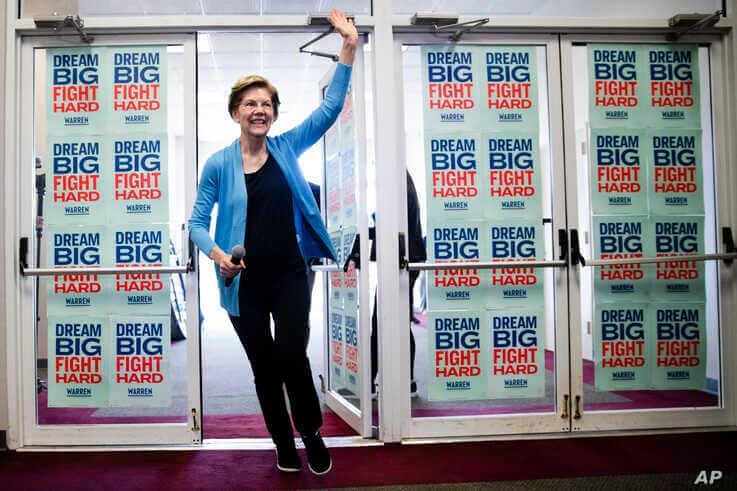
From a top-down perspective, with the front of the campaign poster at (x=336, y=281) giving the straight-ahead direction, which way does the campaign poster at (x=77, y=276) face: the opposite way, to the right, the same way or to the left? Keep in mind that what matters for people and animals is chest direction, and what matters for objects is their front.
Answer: to the left

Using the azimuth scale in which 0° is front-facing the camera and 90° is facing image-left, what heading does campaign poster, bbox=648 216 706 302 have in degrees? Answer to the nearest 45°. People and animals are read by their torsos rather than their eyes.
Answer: approximately 0°

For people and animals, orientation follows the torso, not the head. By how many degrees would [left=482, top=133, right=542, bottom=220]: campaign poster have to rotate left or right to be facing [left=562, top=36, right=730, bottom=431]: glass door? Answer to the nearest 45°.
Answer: approximately 90° to its left

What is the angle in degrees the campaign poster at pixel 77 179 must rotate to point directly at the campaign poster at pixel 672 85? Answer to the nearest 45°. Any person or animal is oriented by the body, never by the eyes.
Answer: approximately 45° to its left

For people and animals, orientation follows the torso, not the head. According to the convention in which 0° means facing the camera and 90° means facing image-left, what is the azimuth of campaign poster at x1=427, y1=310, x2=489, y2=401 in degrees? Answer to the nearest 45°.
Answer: approximately 0°

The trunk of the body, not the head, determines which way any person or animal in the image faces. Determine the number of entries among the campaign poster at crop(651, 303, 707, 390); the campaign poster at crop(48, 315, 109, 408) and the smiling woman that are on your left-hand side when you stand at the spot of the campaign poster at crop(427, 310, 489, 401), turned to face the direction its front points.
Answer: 1

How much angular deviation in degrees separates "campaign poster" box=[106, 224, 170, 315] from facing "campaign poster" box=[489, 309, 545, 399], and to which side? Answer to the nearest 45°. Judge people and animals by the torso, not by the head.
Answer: approximately 90° to its left

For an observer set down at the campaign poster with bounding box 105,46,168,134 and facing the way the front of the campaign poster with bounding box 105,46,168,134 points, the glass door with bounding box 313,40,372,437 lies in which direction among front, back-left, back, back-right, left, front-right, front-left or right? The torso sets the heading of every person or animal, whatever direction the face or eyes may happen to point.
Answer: left
